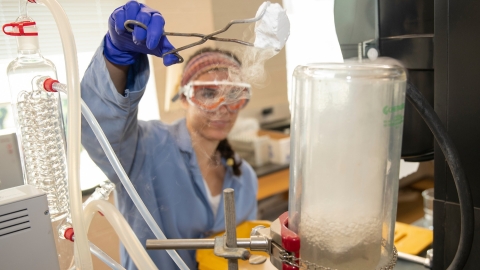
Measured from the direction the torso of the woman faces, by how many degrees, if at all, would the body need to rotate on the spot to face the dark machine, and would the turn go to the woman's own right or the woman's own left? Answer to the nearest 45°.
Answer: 0° — they already face it

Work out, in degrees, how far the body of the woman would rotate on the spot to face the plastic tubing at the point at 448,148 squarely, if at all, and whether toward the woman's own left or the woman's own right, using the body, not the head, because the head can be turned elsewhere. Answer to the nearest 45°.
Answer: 0° — they already face it
